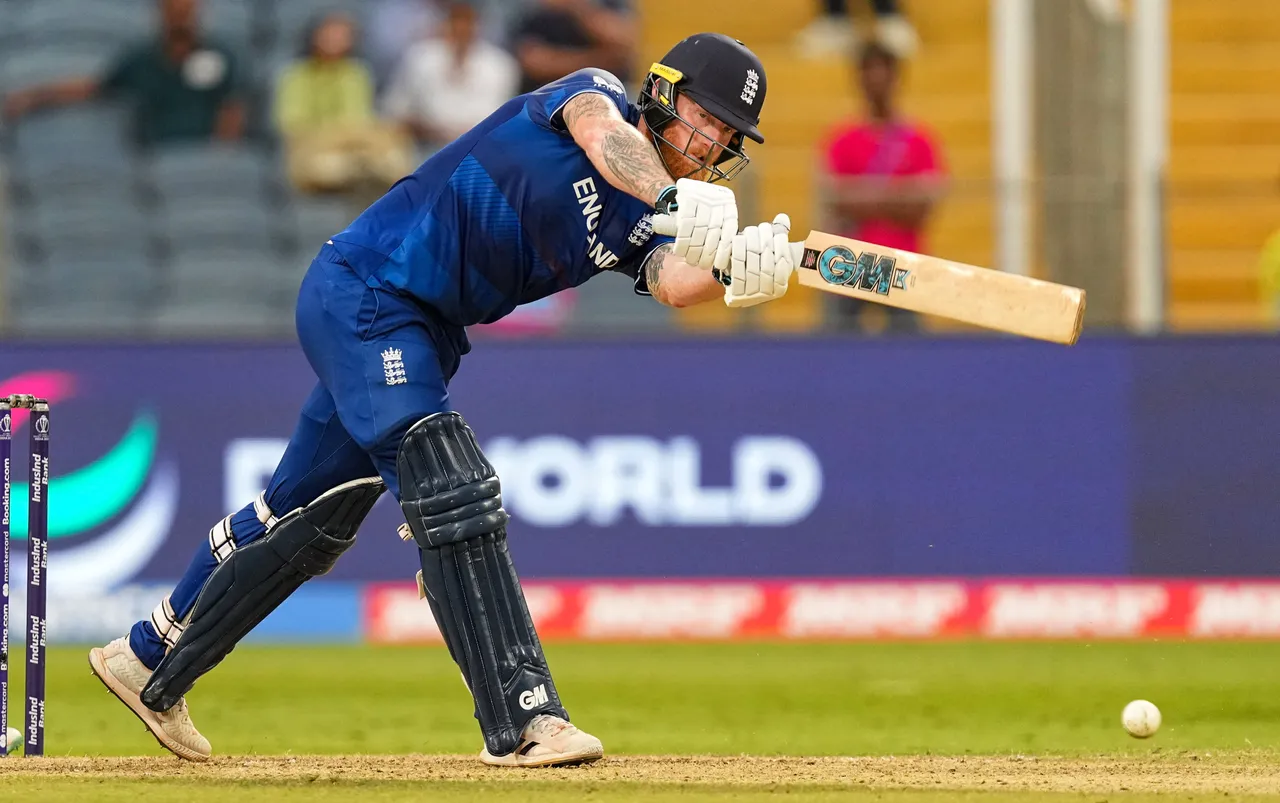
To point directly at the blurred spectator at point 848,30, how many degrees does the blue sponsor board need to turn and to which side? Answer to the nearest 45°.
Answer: approximately 180°

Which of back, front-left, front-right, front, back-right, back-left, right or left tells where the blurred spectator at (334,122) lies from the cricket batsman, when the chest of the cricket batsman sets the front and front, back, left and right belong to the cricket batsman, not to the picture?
back-left

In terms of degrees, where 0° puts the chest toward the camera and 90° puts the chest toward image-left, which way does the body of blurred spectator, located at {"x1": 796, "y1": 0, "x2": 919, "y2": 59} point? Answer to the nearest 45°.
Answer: approximately 0°

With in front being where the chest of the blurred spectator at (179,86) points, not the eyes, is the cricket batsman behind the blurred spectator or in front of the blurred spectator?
in front

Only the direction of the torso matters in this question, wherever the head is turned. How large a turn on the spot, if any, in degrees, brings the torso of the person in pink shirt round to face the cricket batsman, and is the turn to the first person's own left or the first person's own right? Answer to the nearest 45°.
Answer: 0° — they already face them

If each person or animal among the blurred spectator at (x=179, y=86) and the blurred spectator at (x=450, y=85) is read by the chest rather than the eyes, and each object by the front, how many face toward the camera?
2
